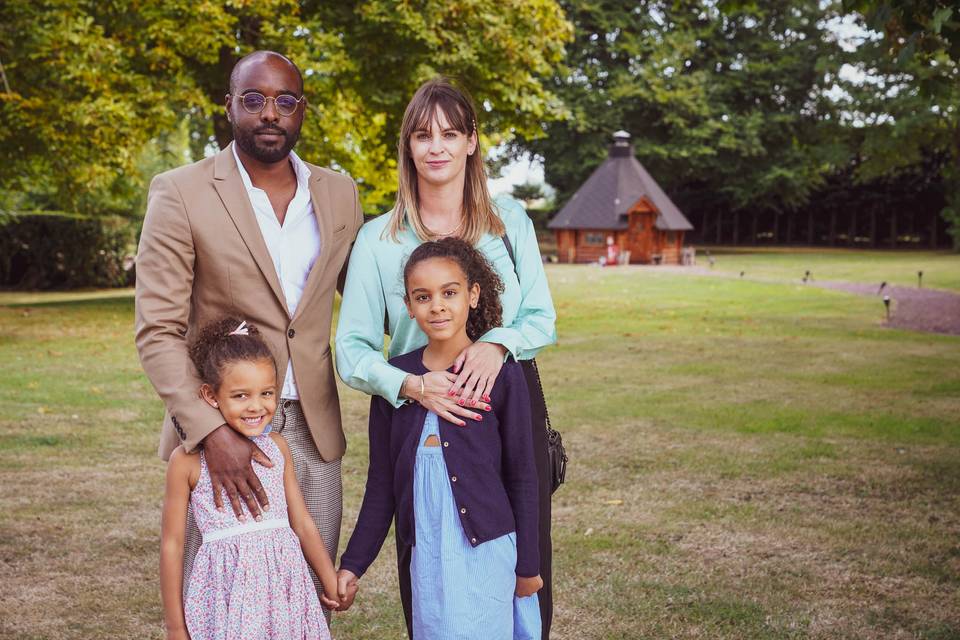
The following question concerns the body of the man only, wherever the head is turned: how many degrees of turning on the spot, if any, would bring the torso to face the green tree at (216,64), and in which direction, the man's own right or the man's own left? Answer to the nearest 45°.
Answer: approximately 135° to the man's own left

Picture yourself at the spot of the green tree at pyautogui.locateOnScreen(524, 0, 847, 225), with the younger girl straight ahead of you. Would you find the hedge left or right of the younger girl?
right

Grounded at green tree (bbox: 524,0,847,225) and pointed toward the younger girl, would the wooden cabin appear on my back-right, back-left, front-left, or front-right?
front-right

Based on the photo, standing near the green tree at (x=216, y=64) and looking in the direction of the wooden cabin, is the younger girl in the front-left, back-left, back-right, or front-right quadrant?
back-right

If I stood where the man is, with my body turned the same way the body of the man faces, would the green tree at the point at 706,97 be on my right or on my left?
on my left

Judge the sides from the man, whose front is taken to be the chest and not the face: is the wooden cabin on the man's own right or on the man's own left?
on the man's own left

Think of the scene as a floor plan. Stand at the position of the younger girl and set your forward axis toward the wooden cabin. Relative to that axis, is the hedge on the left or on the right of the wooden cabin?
left

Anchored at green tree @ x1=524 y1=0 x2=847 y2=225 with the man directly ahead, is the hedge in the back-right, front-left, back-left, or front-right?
front-right

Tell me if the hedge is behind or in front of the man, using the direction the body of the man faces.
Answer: behind
